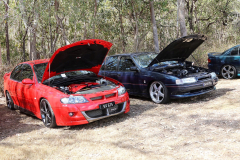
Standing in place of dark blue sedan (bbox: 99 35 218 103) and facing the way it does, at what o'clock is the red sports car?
The red sports car is roughly at 3 o'clock from the dark blue sedan.

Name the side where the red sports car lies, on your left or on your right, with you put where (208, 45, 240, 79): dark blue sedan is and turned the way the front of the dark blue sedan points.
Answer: on your right

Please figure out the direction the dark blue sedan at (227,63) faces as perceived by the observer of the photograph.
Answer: facing to the right of the viewer

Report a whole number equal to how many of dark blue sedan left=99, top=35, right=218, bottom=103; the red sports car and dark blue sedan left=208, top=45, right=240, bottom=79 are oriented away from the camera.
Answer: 0

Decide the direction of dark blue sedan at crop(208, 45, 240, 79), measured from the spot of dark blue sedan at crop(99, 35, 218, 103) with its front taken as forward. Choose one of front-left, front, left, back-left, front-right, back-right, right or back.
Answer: left

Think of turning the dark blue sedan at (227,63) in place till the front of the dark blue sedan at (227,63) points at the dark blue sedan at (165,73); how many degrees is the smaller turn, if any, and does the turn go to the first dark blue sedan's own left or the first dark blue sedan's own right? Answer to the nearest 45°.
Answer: approximately 135° to the first dark blue sedan's own right

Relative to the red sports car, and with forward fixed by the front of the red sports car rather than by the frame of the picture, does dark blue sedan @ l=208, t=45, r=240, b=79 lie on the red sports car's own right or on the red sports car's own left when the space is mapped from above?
on the red sports car's own left

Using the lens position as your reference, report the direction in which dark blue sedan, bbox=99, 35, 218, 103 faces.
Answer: facing the viewer and to the right of the viewer
